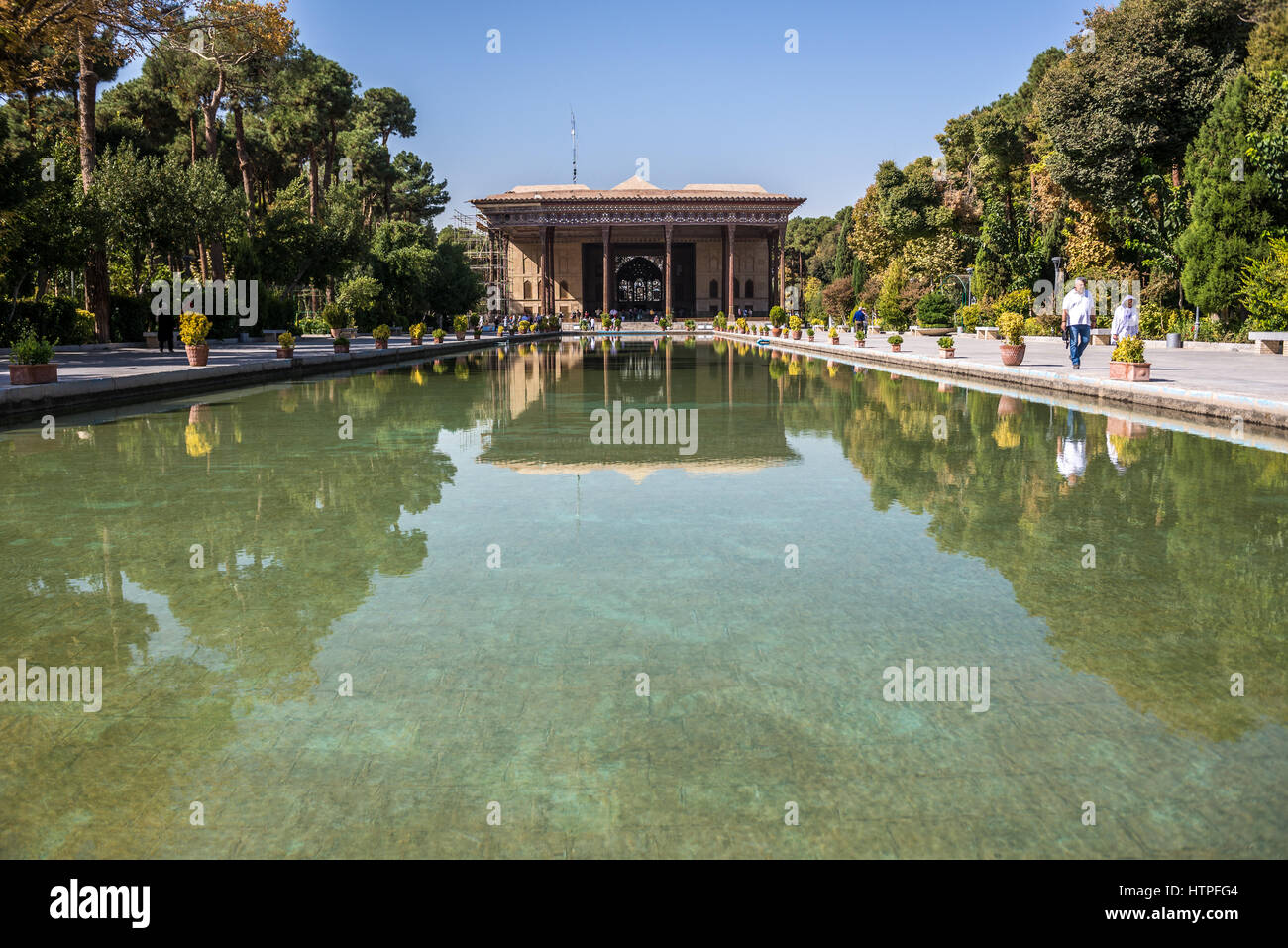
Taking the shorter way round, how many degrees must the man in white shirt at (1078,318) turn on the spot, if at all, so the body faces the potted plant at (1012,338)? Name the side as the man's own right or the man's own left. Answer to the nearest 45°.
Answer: approximately 135° to the man's own right

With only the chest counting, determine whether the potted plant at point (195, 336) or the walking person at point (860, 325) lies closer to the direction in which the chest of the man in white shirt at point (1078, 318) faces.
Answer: the potted plant

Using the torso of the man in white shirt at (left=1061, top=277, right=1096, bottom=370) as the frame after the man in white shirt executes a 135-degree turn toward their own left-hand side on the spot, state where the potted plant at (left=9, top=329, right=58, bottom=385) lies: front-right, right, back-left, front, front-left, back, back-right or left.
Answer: back

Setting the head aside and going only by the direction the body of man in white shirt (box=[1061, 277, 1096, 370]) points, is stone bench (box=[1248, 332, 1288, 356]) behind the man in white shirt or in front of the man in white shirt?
behind

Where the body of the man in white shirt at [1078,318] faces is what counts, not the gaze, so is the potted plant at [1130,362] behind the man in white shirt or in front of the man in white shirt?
in front

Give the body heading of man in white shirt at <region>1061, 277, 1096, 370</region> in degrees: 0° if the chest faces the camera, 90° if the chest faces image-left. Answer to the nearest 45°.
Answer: approximately 0°
